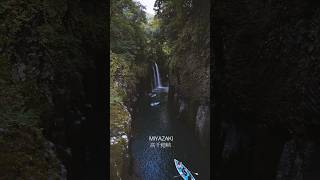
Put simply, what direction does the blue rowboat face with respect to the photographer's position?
facing away from the viewer and to the left of the viewer
